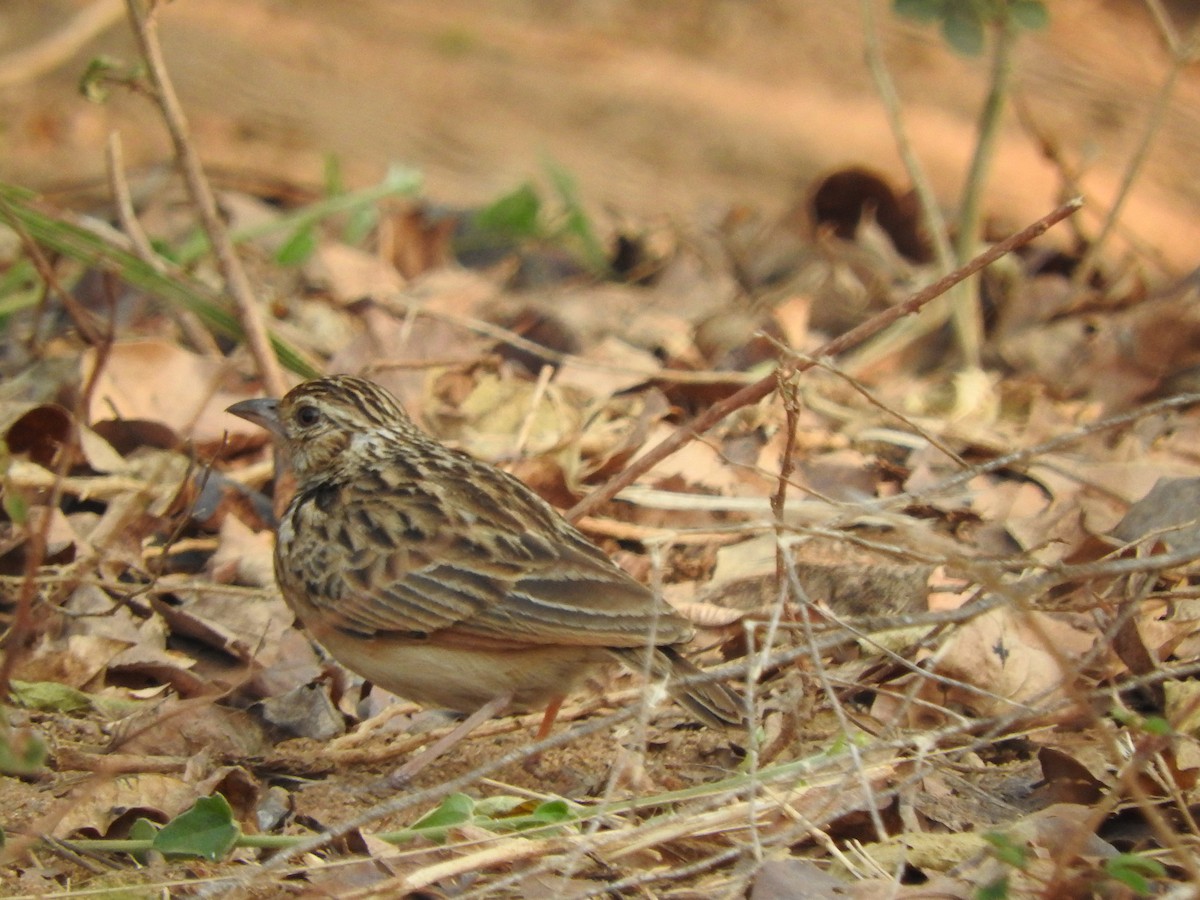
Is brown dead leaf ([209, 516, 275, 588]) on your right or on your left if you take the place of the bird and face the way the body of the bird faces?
on your right

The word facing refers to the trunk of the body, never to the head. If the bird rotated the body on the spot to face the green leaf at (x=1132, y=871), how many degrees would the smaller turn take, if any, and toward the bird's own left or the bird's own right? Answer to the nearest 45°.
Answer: approximately 135° to the bird's own left

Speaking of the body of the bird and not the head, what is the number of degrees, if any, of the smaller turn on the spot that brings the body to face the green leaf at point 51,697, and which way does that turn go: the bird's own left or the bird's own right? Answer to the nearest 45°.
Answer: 0° — it already faces it

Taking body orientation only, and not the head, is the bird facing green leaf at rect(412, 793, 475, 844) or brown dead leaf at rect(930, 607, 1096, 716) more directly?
the green leaf

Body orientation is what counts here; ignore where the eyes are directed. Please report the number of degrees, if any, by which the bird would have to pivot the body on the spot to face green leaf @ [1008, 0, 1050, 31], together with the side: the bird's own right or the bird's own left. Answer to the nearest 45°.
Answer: approximately 135° to the bird's own right

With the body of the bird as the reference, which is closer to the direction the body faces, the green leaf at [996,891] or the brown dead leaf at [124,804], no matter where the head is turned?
the brown dead leaf

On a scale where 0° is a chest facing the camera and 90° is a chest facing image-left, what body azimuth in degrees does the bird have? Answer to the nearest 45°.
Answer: approximately 90°

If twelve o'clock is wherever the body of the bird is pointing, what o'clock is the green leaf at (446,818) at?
The green leaf is roughly at 9 o'clock from the bird.

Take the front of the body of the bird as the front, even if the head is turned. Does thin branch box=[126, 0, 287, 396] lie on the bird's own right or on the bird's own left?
on the bird's own right

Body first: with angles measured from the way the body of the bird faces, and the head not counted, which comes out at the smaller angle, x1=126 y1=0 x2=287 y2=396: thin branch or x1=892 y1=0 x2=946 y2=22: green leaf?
the thin branch

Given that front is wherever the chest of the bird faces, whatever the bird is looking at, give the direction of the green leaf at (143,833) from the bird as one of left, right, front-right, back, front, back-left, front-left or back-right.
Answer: front-left

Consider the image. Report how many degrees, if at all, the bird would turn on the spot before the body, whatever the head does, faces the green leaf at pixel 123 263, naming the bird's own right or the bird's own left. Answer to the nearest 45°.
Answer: approximately 45° to the bird's own right

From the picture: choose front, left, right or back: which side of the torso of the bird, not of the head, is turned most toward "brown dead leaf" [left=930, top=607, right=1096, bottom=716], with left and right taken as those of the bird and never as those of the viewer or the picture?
back

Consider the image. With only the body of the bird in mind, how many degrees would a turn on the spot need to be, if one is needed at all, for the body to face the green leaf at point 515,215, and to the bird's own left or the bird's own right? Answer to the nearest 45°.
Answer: approximately 90° to the bird's own right
